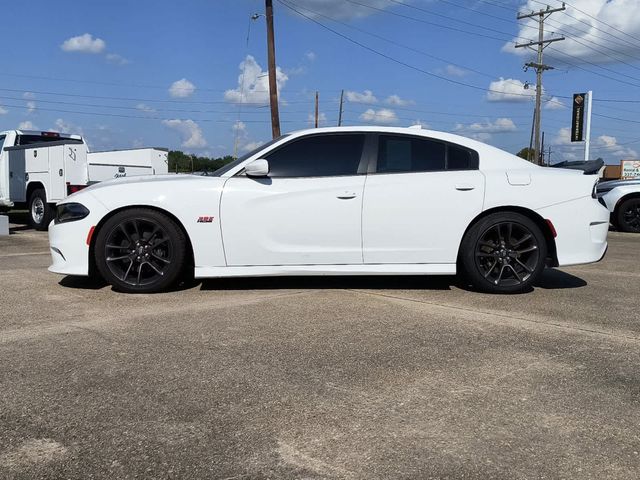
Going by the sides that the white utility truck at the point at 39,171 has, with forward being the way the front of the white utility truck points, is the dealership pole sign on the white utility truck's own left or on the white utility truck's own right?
on the white utility truck's own right

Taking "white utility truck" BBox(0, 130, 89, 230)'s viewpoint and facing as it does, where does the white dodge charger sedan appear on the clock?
The white dodge charger sedan is roughly at 7 o'clock from the white utility truck.

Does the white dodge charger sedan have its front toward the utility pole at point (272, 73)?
no

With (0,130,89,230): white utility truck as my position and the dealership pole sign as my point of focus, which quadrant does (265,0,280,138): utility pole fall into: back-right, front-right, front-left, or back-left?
front-left

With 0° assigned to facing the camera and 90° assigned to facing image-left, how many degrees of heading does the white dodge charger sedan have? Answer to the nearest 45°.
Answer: approximately 90°

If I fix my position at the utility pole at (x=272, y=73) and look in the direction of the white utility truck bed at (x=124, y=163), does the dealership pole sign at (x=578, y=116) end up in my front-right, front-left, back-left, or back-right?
back-left

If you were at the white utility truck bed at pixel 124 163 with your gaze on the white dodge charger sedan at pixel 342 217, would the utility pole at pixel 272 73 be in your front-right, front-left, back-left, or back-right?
back-left

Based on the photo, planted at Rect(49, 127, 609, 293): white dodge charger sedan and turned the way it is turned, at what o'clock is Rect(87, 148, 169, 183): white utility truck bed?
The white utility truck bed is roughly at 2 o'clock from the white dodge charger sedan.

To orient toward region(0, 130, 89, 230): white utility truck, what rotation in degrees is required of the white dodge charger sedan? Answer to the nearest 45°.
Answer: approximately 45° to its right

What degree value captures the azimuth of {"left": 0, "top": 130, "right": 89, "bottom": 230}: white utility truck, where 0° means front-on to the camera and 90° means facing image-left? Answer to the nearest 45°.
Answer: approximately 135°

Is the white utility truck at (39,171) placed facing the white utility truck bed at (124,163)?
no

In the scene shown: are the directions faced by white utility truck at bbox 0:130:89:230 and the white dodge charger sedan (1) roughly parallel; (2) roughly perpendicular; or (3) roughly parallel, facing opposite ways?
roughly parallel

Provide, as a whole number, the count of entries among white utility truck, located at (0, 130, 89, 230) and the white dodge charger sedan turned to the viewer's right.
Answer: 0

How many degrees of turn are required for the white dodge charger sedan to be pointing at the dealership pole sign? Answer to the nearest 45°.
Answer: approximately 135° to its right

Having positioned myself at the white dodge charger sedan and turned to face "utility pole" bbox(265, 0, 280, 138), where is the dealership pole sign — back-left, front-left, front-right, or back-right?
front-right

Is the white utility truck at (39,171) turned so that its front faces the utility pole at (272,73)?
no
